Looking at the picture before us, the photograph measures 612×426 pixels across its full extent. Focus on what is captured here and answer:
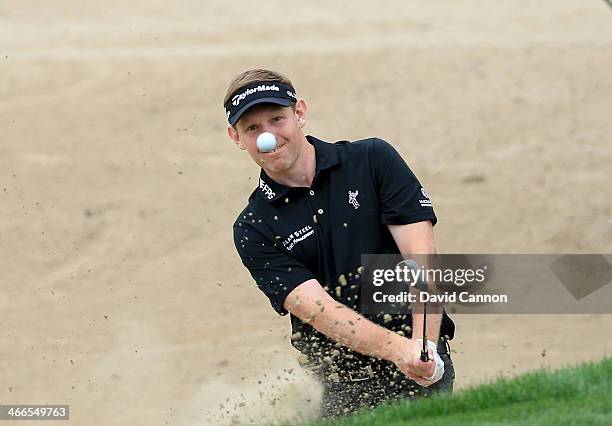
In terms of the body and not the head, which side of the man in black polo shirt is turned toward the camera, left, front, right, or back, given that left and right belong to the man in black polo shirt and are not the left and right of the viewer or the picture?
front
